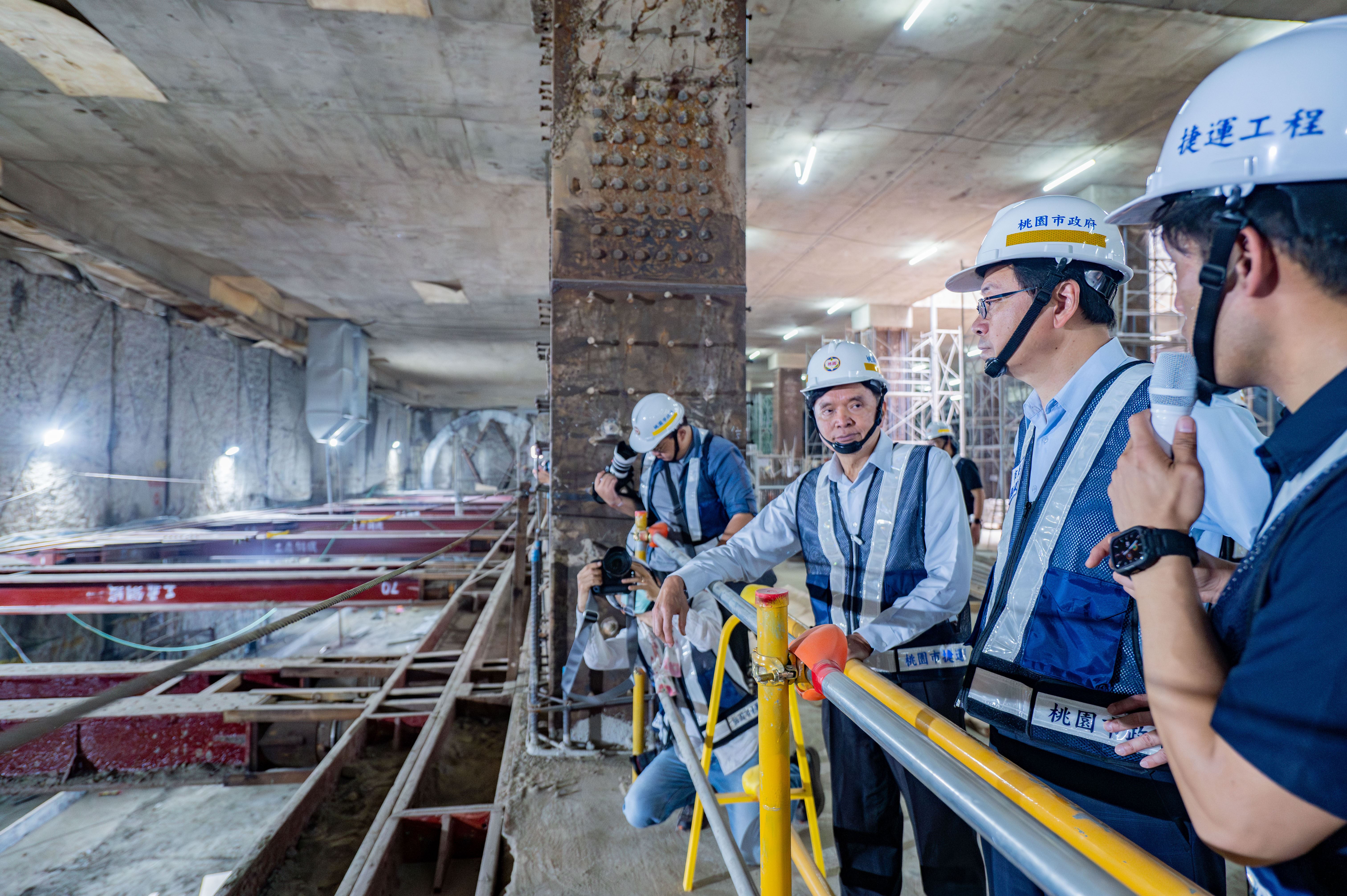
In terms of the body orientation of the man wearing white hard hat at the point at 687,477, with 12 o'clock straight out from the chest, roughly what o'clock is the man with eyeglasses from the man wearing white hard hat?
The man with eyeglasses is roughly at 10 o'clock from the man wearing white hard hat.

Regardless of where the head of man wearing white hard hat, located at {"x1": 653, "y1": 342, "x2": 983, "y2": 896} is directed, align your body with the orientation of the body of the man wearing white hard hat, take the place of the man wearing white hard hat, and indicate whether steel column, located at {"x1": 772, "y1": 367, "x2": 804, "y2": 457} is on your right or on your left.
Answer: on your right

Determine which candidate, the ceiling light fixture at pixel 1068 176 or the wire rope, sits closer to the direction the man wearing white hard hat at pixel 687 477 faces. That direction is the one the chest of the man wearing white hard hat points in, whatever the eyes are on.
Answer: the wire rope

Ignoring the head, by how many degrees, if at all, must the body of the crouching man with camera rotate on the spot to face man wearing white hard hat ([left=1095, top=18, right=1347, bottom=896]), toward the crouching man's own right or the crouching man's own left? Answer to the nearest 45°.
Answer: approximately 45° to the crouching man's own left

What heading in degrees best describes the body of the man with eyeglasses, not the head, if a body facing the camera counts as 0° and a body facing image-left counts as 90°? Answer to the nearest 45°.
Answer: approximately 90°

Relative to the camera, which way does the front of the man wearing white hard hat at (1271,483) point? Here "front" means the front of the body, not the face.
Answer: to the viewer's left

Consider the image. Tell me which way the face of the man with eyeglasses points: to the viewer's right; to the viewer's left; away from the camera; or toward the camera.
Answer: to the viewer's left
